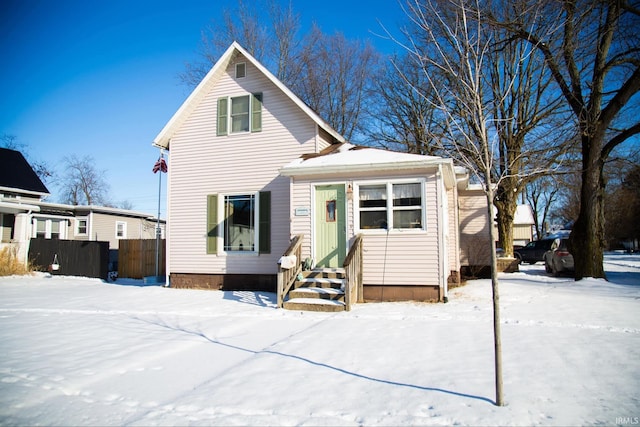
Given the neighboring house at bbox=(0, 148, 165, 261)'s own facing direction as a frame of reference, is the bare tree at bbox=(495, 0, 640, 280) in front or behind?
in front

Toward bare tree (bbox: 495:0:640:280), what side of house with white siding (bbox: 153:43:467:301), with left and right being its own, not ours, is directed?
left

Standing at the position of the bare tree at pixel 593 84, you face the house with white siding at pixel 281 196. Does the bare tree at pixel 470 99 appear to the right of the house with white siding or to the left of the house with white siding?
left

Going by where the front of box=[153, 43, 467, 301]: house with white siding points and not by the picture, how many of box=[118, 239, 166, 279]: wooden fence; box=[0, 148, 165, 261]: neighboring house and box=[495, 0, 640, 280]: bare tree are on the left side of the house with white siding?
1

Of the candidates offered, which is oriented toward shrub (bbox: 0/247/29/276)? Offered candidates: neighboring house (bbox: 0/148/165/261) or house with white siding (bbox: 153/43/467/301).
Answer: the neighboring house

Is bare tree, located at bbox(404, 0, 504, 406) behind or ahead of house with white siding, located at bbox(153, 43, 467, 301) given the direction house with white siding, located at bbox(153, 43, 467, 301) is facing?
ahead

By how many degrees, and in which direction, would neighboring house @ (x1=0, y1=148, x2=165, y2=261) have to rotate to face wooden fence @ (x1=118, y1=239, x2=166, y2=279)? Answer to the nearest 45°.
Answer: approximately 45° to its left

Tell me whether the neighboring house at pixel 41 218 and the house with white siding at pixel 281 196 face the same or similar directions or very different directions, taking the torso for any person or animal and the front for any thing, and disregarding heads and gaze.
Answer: same or similar directions

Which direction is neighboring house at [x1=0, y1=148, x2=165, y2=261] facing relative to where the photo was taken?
toward the camera

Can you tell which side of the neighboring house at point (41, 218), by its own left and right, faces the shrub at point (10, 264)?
front

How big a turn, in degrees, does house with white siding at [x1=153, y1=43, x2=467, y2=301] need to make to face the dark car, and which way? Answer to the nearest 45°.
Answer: approximately 135° to its left

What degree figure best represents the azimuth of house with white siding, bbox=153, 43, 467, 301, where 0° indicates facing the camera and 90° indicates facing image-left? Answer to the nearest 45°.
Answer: approximately 0°
